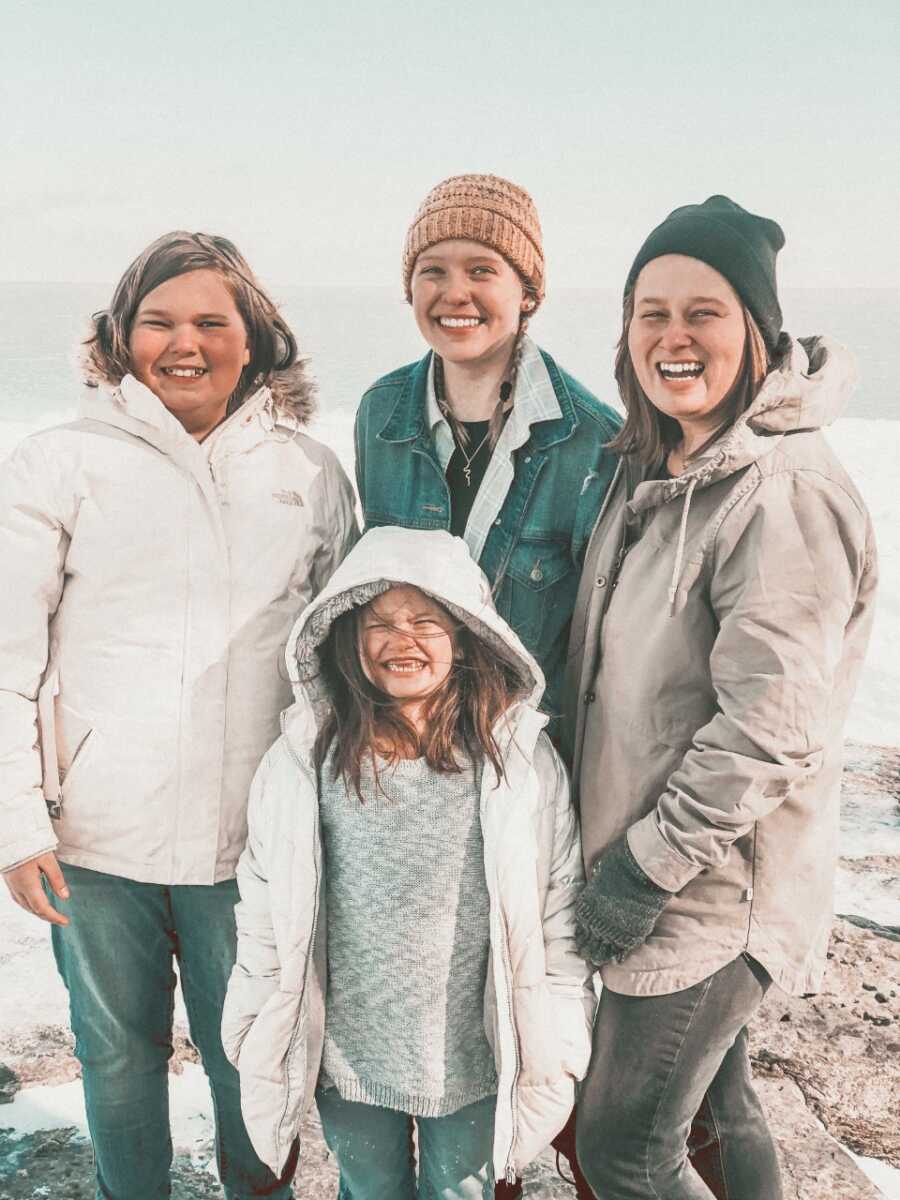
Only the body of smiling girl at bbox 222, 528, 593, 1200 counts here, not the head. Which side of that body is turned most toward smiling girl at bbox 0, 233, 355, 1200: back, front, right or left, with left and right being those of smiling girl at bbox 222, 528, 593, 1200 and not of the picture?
right

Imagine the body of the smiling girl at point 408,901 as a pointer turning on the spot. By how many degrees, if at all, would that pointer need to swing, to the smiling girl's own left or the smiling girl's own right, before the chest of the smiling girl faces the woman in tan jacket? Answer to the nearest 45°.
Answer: approximately 90° to the smiling girl's own left

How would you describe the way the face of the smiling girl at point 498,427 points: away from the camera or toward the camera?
toward the camera

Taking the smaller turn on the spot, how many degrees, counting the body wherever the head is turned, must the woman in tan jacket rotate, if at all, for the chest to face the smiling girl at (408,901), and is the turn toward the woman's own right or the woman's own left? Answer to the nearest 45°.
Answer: approximately 45° to the woman's own right

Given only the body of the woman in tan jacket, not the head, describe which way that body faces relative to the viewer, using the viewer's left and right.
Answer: facing the viewer and to the left of the viewer

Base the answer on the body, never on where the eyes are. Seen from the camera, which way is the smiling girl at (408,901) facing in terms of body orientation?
toward the camera

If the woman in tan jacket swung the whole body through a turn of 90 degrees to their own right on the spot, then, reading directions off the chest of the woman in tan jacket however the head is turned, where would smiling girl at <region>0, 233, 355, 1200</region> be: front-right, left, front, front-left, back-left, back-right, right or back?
front-left

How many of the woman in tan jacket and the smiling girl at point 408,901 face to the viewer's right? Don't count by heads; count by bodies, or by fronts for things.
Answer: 0
